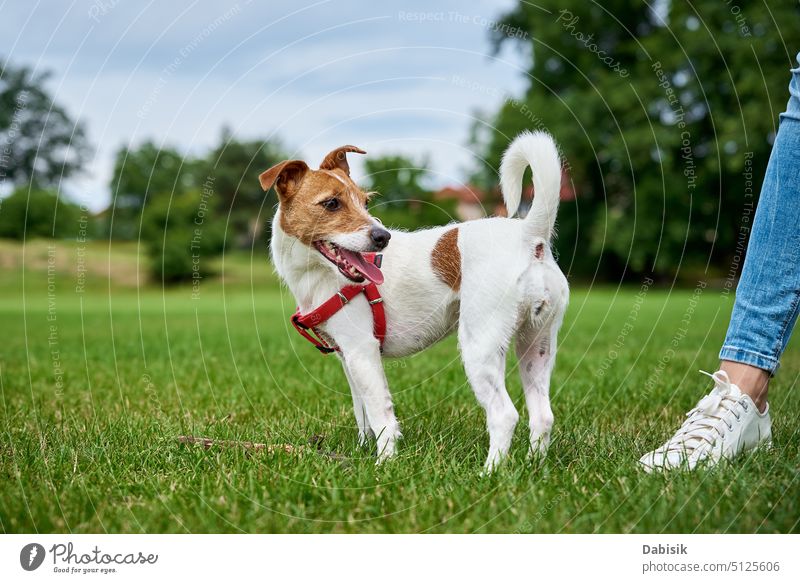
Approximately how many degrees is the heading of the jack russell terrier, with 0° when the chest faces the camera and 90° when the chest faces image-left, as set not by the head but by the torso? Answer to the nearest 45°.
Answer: approximately 135°

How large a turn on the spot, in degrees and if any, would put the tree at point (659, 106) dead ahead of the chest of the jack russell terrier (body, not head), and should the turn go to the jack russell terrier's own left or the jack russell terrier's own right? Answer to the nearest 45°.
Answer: approximately 45° to the jack russell terrier's own right

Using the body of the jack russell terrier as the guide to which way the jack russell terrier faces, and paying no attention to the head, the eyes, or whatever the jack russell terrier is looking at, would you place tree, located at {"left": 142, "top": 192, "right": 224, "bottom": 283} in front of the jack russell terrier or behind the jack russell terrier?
in front

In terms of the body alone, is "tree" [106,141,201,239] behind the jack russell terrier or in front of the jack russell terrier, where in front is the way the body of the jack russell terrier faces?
in front

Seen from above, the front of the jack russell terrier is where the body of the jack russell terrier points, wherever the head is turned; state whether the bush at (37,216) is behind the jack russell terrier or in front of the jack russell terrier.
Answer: in front

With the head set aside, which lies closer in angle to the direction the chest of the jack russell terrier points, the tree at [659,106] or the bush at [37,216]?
the bush
